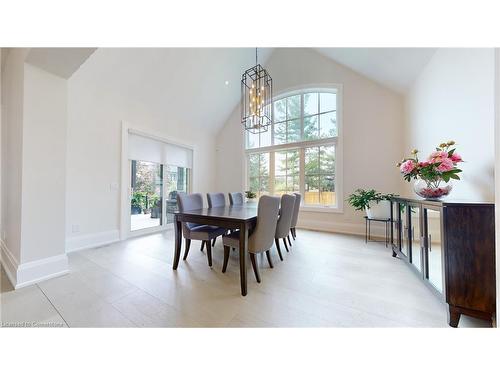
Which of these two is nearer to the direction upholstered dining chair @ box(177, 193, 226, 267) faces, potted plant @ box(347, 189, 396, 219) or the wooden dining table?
the wooden dining table

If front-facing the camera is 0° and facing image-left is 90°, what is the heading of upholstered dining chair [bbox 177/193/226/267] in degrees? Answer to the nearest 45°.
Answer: approximately 315°

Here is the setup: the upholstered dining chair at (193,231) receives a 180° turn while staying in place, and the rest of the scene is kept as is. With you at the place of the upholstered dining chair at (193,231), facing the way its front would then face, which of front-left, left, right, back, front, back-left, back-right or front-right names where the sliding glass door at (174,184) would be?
front-right

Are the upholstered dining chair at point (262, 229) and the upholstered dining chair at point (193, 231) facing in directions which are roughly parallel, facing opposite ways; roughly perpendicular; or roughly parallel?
roughly parallel, facing opposite ways

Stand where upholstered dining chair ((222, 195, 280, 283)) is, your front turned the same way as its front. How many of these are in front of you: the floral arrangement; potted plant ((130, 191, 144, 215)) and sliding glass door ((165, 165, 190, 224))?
2

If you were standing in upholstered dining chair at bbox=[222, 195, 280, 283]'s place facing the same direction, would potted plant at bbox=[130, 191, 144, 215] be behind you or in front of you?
in front

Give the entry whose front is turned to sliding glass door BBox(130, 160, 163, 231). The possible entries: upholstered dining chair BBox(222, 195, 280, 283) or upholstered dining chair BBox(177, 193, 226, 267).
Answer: upholstered dining chair BBox(222, 195, 280, 283)

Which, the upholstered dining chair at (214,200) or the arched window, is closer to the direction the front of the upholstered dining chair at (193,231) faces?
the arched window

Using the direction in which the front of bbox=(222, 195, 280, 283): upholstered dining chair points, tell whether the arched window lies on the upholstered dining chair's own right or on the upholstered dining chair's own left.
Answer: on the upholstered dining chair's own right

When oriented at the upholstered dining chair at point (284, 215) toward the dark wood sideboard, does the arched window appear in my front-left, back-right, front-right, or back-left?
back-left

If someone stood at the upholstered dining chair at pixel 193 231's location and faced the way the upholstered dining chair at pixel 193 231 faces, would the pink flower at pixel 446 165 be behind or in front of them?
in front

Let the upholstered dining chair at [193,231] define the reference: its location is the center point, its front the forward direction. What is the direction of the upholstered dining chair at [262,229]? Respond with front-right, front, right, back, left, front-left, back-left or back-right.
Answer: front

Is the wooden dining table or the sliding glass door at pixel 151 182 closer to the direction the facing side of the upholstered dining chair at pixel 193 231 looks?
the wooden dining table

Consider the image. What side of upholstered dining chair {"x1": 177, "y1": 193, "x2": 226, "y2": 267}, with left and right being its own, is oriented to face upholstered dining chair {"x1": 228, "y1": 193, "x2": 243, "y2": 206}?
left

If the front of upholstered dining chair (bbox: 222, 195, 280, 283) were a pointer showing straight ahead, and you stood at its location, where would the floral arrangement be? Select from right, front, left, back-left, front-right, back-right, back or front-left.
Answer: back-right

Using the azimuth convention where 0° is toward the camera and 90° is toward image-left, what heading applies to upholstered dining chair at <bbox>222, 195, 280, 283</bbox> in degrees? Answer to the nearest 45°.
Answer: approximately 135°

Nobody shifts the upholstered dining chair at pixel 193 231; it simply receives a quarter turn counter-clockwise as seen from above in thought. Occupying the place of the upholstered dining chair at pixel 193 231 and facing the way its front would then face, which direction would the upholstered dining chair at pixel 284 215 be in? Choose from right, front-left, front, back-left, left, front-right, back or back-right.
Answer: front-right

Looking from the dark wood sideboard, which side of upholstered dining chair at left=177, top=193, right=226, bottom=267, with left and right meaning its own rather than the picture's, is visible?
front
